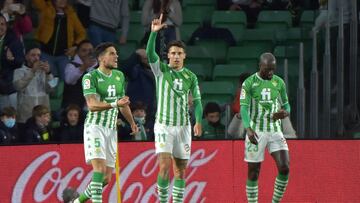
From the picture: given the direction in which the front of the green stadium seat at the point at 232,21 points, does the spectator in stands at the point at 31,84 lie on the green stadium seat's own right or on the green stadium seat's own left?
on the green stadium seat's own right

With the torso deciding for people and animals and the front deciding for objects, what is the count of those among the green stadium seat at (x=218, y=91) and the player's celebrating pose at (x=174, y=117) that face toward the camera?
2

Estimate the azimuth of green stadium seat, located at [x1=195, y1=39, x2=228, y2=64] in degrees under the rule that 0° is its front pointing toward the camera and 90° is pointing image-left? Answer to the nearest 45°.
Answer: approximately 0°

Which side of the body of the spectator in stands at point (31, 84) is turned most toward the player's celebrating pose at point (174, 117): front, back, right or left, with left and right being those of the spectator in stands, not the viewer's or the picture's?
front
